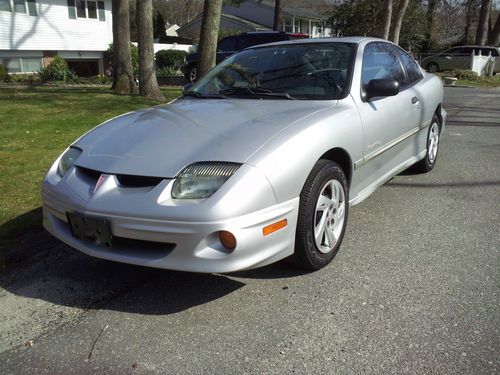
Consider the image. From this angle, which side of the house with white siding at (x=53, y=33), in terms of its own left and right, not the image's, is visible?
front

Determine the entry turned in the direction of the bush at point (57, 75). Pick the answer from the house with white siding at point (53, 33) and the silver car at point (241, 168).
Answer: the house with white siding

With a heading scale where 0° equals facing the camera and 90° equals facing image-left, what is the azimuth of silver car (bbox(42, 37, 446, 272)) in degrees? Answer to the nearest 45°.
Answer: approximately 45°

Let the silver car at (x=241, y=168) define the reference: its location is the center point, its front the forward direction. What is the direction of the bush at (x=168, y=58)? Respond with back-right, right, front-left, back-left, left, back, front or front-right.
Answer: back-right

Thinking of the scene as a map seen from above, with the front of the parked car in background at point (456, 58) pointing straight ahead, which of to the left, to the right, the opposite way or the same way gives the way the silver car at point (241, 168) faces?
to the left

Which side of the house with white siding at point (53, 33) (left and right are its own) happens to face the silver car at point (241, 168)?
front

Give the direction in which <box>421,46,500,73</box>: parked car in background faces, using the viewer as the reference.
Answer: facing to the left of the viewer

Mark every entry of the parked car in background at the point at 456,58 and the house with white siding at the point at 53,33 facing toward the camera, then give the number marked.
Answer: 1

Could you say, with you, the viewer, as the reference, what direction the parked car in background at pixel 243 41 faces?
facing the viewer and to the left of the viewer

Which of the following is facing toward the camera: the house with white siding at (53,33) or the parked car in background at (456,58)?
the house with white siding

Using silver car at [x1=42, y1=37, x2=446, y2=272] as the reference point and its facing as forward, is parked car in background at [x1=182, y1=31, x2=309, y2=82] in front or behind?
behind

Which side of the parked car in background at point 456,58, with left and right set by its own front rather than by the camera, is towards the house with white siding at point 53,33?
front
